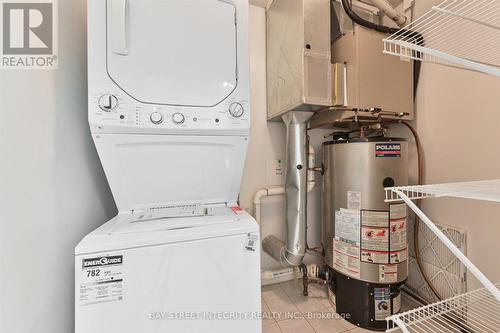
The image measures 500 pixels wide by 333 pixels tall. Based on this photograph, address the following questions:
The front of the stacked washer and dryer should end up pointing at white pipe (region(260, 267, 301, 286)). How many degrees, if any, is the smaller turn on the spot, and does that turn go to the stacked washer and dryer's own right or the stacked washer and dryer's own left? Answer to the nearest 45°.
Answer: approximately 135° to the stacked washer and dryer's own left

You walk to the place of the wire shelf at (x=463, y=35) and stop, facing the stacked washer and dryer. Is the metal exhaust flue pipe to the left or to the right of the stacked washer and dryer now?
right

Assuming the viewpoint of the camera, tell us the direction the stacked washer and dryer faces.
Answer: facing the viewer

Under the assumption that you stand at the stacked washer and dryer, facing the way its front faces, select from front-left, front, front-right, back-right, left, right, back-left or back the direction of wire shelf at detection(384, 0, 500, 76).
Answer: left

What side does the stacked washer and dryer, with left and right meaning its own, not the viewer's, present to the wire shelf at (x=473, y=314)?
left

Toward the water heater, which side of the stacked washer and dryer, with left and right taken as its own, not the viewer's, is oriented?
left

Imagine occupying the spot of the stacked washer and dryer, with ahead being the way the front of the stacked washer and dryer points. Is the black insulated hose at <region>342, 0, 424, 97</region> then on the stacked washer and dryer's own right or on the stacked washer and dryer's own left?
on the stacked washer and dryer's own left
